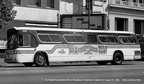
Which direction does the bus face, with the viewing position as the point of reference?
facing the viewer and to the left of the viewer
